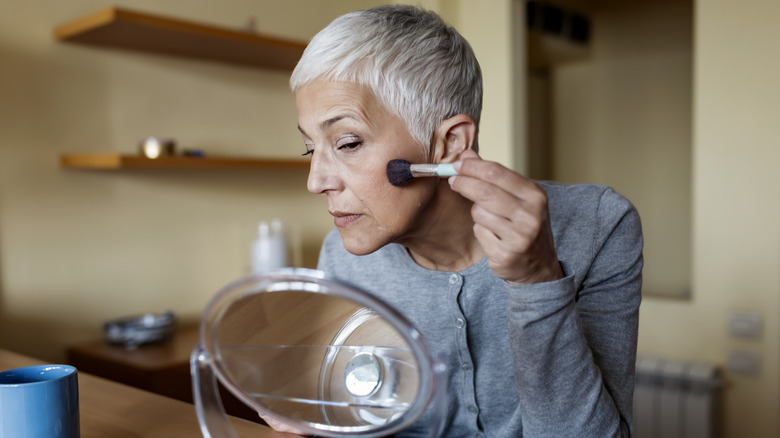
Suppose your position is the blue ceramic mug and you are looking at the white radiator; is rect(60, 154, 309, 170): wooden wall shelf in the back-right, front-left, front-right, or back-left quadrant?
front-left

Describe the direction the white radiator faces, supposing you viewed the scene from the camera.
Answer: facing the viewer and to the left of the viewer

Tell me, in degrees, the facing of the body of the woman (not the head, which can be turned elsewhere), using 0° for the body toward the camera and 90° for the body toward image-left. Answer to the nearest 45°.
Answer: approximately 45°

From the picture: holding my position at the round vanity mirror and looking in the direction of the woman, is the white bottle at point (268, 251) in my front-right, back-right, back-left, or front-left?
front-left

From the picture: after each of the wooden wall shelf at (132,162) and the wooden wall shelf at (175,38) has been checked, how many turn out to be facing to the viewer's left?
0

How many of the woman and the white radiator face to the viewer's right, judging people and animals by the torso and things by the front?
0

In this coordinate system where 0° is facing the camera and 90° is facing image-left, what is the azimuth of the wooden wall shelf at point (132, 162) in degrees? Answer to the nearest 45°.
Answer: approximately 315°

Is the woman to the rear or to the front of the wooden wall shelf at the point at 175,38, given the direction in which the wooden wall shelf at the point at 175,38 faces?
to the front

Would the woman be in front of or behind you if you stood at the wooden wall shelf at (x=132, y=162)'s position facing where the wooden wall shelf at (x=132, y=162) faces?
in front
